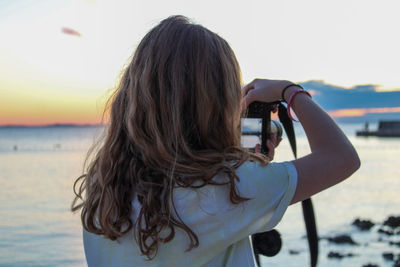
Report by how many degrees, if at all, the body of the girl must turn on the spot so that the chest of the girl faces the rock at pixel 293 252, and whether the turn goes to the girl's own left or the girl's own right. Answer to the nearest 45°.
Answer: approximately 45° to the girl's own left

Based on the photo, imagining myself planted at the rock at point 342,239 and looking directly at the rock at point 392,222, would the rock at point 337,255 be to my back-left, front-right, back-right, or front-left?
back-right

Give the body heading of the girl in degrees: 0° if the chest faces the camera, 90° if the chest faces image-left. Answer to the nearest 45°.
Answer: approximately 225°

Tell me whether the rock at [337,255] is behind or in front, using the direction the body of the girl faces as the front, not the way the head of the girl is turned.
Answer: in front

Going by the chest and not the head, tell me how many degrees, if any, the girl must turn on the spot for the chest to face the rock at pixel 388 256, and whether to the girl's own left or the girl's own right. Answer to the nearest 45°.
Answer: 0° — they already face it

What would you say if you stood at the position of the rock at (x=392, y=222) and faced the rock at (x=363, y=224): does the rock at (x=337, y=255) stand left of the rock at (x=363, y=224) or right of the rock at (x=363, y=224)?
left
